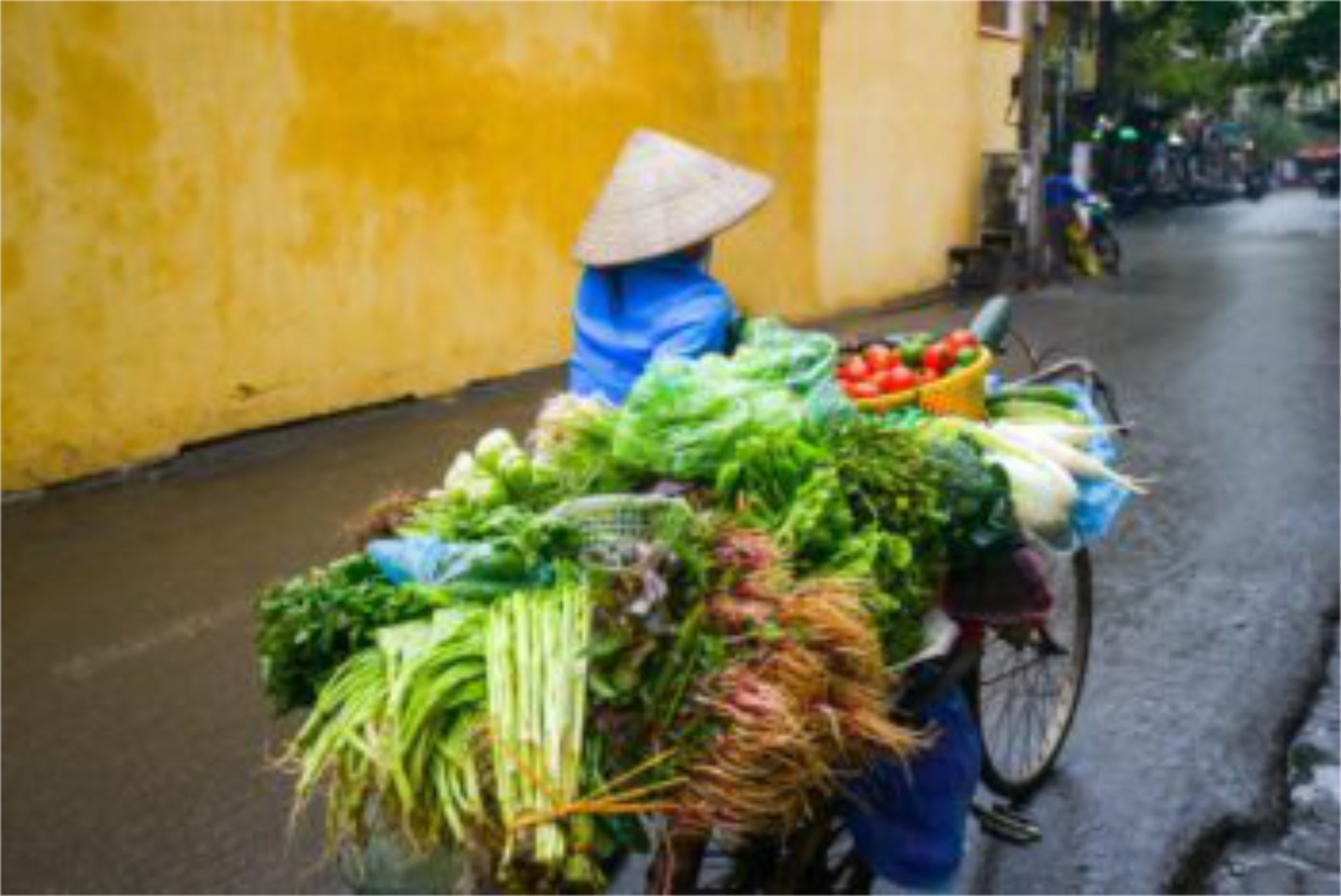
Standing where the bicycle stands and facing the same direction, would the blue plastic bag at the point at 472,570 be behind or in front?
behind

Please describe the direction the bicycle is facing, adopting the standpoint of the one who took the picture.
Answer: facing away from the viewer and to the right of the viewer

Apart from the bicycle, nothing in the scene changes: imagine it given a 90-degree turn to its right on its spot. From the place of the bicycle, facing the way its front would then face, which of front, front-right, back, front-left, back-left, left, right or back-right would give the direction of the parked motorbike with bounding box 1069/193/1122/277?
back-left
